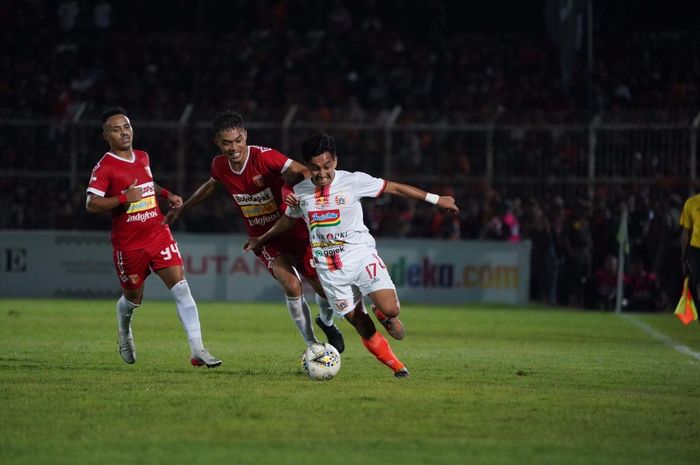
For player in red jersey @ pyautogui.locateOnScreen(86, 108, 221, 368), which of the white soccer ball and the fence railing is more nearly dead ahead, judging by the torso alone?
the white soccer ball

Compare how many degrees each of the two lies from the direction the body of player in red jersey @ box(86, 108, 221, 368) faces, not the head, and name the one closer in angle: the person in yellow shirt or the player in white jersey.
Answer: the player in white jersey

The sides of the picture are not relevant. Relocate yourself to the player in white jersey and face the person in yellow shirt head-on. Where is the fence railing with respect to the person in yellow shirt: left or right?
left

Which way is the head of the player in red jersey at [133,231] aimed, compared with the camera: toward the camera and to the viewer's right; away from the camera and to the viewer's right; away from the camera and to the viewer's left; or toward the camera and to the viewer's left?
toward the camera and to the viewer's right

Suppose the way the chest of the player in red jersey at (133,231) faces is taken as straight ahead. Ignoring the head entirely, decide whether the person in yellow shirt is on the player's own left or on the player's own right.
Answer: on the player's own left

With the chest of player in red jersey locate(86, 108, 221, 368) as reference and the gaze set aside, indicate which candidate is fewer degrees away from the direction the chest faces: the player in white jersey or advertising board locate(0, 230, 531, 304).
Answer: the player in white jersey

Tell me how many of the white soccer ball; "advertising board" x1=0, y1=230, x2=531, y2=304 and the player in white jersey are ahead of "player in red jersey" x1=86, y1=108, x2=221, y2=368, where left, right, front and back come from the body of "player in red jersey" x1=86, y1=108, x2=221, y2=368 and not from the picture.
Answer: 2

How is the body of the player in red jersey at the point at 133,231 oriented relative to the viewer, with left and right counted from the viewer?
facing the viewer and to the right of the viewer

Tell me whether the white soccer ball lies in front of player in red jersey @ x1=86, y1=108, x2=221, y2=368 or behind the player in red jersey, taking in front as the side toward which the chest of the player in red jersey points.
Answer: in front

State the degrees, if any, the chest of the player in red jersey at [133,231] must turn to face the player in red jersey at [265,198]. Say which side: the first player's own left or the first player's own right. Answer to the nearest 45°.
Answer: approximately 45° to the first player's own left

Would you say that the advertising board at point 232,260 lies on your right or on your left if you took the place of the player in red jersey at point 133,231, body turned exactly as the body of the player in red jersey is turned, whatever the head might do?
on your left

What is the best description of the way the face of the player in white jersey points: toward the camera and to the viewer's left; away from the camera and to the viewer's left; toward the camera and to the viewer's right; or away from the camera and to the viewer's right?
toward the camera and to the viewer's left

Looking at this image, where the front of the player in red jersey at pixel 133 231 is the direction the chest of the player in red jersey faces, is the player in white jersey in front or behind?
in front
